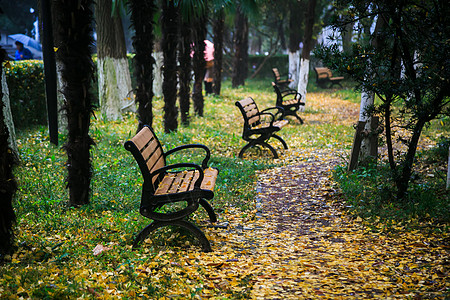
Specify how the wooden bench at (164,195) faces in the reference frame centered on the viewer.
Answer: facing to the right of the viewer

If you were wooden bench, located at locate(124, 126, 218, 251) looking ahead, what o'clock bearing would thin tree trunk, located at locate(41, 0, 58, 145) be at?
The thin tree trunk is roughly at 8 o'clock from the wooden bench.

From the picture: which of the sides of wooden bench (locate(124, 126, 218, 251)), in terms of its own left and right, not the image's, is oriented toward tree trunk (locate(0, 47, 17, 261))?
back

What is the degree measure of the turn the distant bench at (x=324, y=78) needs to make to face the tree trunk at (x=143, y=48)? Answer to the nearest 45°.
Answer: approximately 45° to its right

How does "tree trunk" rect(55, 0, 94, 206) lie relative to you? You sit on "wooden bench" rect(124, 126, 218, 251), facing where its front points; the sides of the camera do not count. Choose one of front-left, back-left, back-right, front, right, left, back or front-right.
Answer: back-left

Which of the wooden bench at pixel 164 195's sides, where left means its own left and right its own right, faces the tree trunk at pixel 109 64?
left
